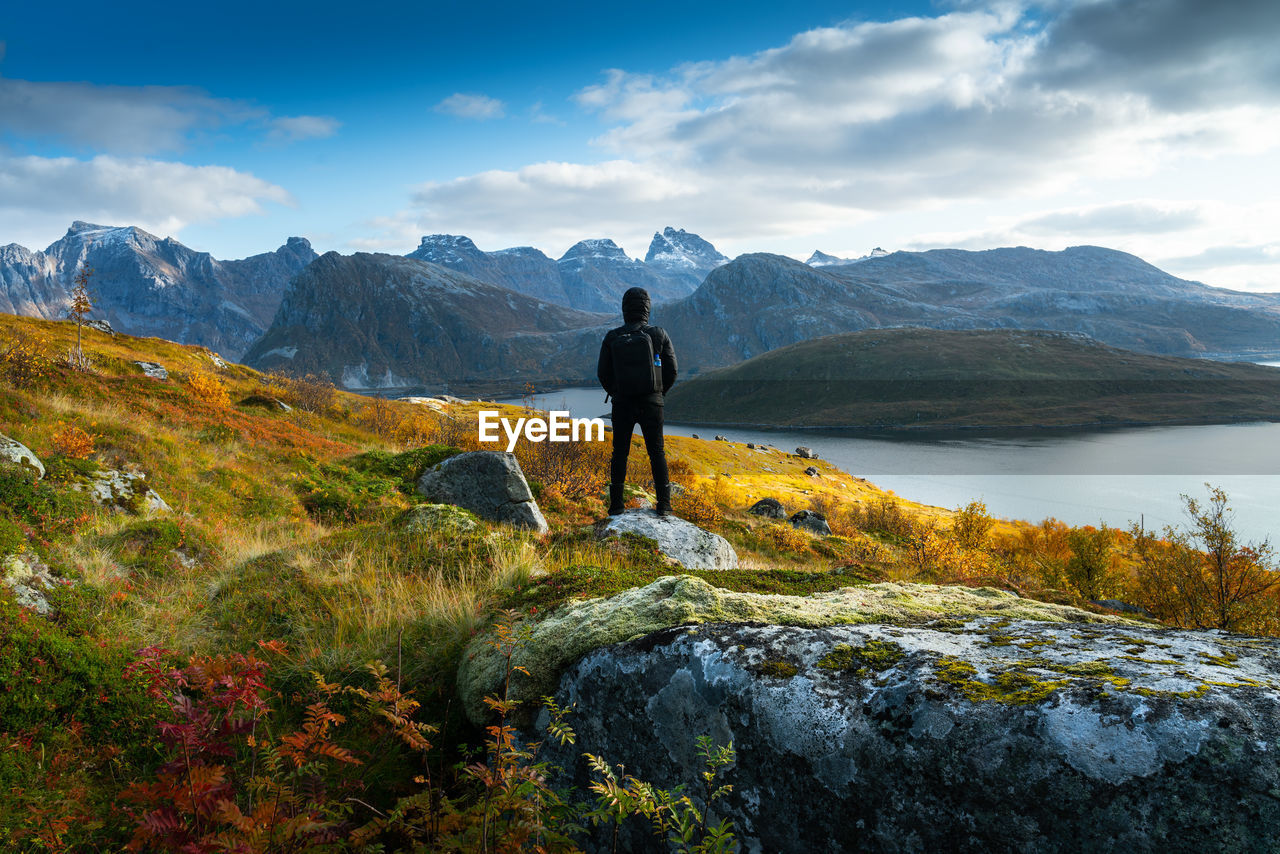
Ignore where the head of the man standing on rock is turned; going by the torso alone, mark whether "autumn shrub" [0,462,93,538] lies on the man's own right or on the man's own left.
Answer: on the man's own left

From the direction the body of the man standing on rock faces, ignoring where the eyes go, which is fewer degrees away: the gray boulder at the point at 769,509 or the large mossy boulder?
the gray boulder

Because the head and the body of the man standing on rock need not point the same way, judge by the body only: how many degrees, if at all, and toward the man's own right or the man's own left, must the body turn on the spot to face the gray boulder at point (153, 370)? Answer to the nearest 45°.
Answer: approximately 45° to the man's own left

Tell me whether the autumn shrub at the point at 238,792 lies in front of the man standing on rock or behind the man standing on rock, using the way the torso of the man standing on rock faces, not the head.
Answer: behind

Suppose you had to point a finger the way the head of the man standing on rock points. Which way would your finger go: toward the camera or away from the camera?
away from the camera

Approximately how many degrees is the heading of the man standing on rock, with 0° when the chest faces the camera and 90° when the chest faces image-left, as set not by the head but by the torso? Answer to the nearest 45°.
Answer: approximately 180°
